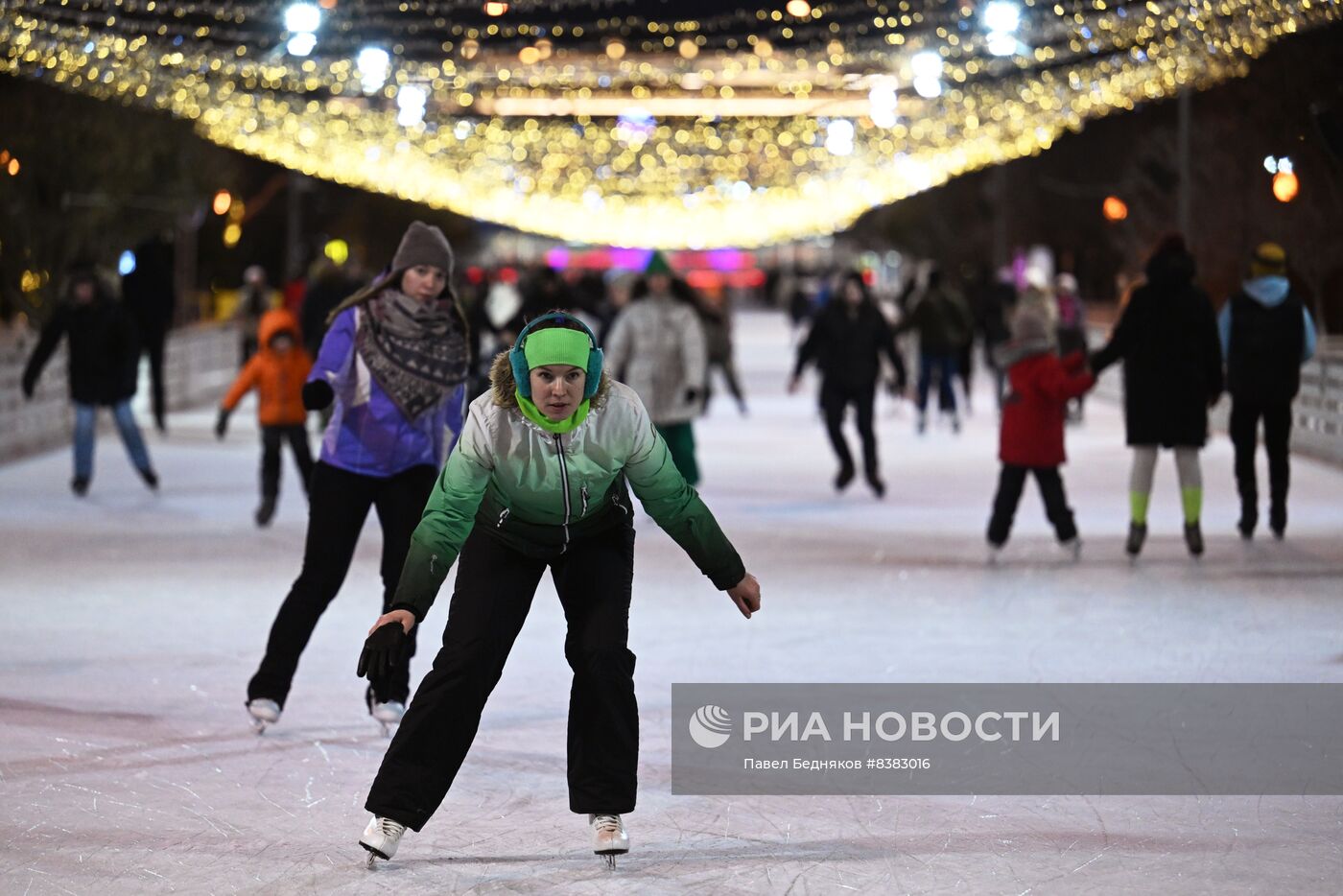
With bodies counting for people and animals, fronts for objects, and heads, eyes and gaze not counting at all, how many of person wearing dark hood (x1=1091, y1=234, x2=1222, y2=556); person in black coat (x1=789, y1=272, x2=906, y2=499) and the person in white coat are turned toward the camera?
2

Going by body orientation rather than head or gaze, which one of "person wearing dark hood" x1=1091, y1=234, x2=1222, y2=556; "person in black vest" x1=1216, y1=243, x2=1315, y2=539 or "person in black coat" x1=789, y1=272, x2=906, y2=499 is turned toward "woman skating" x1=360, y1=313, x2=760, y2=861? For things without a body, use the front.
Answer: "person in black coat" x1=789, y1=272, x2=906, y2=499

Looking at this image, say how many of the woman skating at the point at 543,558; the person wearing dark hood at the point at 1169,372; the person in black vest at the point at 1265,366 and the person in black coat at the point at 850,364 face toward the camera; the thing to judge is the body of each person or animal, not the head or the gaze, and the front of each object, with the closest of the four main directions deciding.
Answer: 2

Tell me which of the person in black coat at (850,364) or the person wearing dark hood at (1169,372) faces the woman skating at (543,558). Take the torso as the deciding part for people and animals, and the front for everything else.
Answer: the person in black coat

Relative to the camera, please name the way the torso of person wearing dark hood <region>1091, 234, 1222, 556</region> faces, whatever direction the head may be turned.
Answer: away from the camera

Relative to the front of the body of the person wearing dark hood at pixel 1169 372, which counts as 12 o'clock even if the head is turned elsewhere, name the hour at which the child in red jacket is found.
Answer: The child in red jacket is roughly at 8 o'clock from the person wearing dark hood.

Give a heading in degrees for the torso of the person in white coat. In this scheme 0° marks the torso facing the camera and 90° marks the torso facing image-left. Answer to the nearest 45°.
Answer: approximately 0°

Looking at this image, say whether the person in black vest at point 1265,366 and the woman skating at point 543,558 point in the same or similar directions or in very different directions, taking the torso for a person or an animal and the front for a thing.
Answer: very different directions

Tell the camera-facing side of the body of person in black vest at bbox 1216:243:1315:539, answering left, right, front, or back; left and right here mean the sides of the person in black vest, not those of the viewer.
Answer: back
